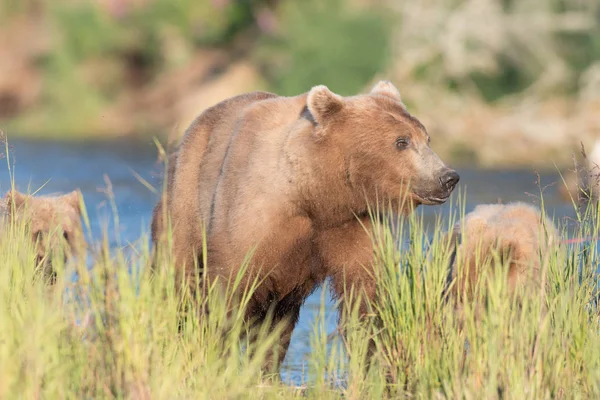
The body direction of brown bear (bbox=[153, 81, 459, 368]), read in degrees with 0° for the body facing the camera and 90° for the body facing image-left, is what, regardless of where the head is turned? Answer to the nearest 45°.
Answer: approximately 315°
